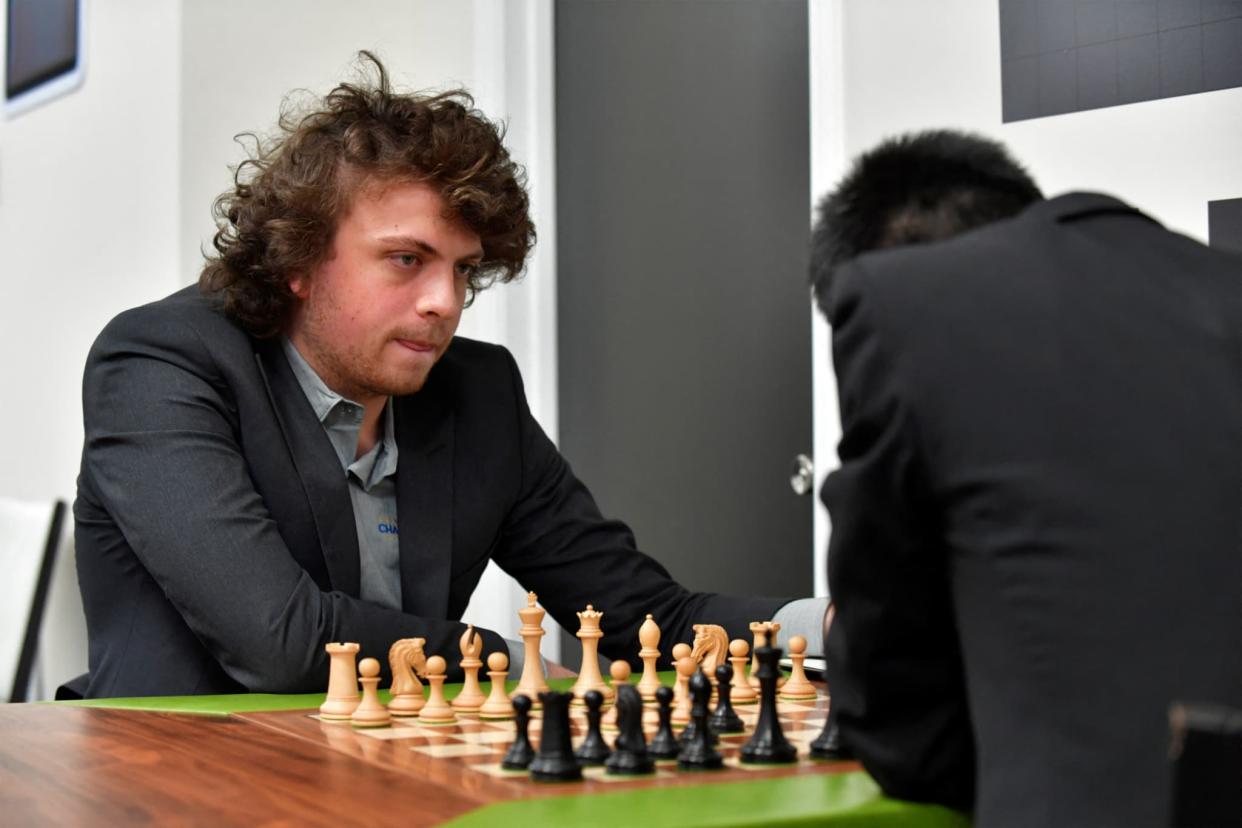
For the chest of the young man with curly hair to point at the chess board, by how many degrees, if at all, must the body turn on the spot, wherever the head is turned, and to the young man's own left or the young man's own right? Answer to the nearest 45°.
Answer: approximately 45° to the young man's own right

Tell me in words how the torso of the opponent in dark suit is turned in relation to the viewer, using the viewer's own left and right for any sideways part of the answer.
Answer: facing away from the viewer and to the left of the viewer

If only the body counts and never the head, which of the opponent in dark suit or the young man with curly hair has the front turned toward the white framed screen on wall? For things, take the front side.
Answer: the opponent in dark suit

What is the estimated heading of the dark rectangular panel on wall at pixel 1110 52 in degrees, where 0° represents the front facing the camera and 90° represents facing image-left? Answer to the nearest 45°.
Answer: approximately 45°

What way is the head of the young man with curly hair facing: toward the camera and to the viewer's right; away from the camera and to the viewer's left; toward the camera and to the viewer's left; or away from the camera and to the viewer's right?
toward the camera and to the viewer's right

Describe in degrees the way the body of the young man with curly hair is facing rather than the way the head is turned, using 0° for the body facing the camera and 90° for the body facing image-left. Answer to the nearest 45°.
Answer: approximately 315°
